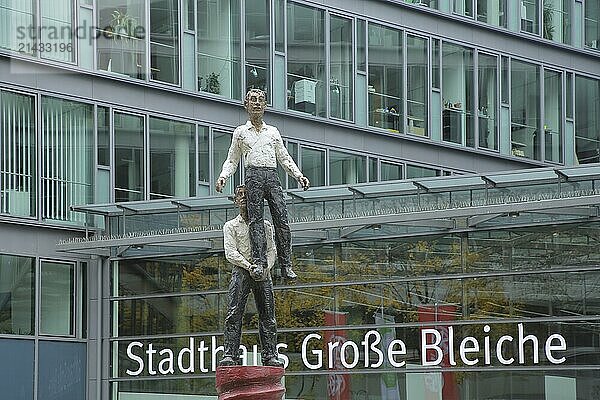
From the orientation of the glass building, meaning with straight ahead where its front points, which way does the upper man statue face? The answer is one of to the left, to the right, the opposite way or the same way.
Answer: the same way

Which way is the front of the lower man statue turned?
toward the camera

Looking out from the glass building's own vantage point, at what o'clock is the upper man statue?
The upper man statue is roughly at 12 o'clock from the glass building.

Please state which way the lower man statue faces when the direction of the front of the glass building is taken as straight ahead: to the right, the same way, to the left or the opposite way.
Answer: the same way

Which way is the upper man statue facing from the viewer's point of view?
toward the camera

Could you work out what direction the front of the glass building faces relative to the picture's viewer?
facing the viewer

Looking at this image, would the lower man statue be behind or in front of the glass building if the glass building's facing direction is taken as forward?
in front

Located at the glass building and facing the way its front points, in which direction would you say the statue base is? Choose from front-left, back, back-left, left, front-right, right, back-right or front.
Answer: front

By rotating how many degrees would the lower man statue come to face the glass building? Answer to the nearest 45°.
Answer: approximately 180°

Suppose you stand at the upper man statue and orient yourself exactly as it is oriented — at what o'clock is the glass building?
The glass building is roughly at 6 o'clock from the upper man statue.
